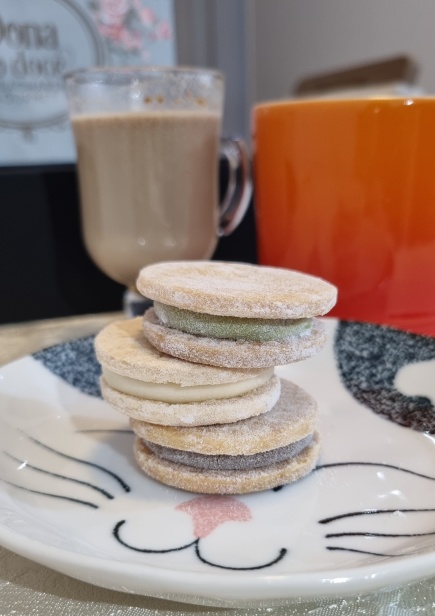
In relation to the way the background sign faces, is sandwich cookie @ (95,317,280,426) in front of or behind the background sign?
in front

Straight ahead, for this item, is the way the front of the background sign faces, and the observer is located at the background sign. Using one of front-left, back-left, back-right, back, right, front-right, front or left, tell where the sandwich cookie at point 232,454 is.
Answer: front

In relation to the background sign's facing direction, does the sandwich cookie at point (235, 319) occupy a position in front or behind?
in front

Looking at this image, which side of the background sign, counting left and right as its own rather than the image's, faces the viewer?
front

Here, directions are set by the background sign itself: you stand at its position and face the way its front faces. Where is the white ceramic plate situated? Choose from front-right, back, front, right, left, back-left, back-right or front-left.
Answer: front

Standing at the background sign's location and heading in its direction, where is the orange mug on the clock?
The orange mug is roughly at 11 o'clock from the background sign.

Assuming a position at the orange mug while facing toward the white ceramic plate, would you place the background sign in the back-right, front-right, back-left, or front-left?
back-right
